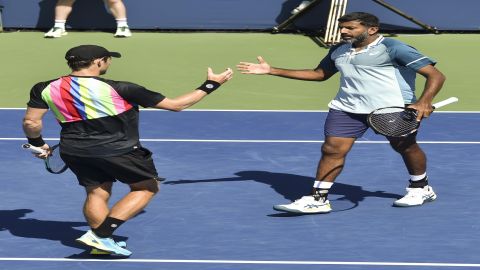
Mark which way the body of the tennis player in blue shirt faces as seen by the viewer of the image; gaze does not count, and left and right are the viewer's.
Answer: facing the viewer and to the left of the viewer
